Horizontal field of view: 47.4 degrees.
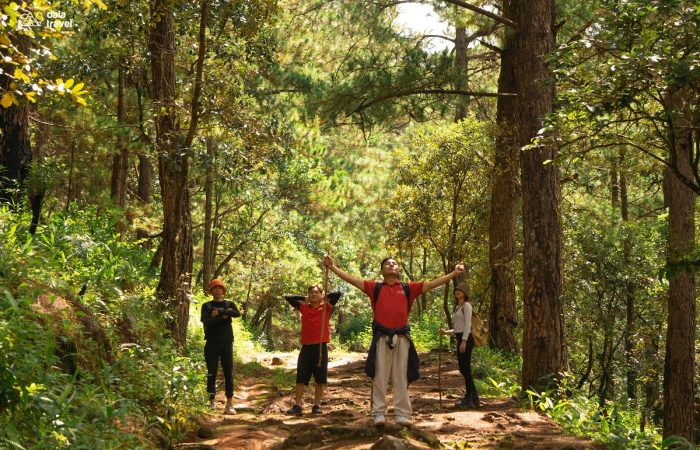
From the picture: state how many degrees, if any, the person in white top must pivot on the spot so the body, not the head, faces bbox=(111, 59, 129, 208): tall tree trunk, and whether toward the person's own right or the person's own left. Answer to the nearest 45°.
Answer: approximately 45° to the person's own right

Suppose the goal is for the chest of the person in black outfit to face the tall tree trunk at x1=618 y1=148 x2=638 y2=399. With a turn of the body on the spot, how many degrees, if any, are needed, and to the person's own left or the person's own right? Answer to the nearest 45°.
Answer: approximately 135° to the person's own left

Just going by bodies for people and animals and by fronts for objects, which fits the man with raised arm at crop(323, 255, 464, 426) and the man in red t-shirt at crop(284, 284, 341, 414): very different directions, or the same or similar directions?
same or similar directions

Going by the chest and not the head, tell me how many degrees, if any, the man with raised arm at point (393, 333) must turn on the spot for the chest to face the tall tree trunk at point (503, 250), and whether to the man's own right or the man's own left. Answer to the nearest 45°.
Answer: approximately 180°

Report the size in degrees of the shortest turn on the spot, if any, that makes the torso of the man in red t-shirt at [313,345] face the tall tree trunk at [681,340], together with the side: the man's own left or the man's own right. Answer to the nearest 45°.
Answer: approximately 45° to the man's own left

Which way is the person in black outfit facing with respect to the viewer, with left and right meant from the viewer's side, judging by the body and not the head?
facing the viewer

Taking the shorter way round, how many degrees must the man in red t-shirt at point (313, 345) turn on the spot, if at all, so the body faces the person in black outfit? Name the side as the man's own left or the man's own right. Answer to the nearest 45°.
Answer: approximately 90° to the man's own right

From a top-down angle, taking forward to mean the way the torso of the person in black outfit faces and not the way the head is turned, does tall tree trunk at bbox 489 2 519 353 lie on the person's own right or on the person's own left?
on the person's own left

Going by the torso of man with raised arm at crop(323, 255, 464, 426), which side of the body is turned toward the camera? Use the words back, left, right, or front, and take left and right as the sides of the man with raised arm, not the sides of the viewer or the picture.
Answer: front

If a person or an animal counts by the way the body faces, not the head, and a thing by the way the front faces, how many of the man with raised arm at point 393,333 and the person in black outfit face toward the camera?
2

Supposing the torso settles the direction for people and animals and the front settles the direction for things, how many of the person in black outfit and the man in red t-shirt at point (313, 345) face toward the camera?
2
